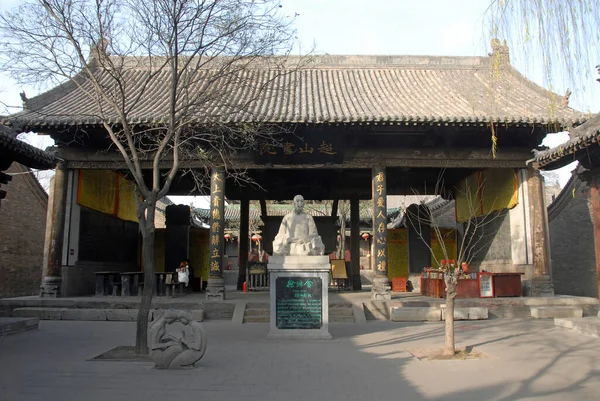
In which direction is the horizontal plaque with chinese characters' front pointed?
toward the camera

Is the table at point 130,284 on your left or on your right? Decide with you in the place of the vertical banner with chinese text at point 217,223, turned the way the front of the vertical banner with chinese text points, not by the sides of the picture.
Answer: on your right

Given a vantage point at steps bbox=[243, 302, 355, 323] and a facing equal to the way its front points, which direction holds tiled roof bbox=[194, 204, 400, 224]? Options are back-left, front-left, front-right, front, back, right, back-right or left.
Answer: back

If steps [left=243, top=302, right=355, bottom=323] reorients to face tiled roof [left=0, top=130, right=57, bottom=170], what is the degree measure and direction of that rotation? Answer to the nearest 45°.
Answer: approximately 45° to its right

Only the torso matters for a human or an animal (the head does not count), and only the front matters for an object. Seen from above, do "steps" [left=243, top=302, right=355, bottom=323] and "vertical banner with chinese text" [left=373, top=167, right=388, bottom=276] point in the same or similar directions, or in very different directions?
same or similar directions

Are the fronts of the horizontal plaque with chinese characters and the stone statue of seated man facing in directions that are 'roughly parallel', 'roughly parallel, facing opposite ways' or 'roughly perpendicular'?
roughly parallel

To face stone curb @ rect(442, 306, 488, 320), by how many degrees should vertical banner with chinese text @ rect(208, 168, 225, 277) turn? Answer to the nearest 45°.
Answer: approximately 90° to its left

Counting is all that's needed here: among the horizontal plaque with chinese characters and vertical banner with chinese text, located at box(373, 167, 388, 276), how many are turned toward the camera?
2

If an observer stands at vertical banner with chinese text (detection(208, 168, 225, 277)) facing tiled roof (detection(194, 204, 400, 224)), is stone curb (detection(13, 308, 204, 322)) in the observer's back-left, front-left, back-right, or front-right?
back-left

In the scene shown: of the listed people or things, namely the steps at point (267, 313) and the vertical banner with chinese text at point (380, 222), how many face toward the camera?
2

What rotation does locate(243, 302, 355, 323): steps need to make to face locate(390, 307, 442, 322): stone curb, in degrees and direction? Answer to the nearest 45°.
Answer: approximately 90° to its left

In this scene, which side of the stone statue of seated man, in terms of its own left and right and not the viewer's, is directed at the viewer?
front

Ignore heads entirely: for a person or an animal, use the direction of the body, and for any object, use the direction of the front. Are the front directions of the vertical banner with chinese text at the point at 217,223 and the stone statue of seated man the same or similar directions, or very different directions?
same or similar directions

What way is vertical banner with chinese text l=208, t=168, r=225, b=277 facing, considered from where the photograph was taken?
facing the viewer

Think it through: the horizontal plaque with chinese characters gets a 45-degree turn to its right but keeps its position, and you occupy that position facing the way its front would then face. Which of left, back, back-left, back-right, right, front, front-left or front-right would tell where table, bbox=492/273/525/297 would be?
back-left
